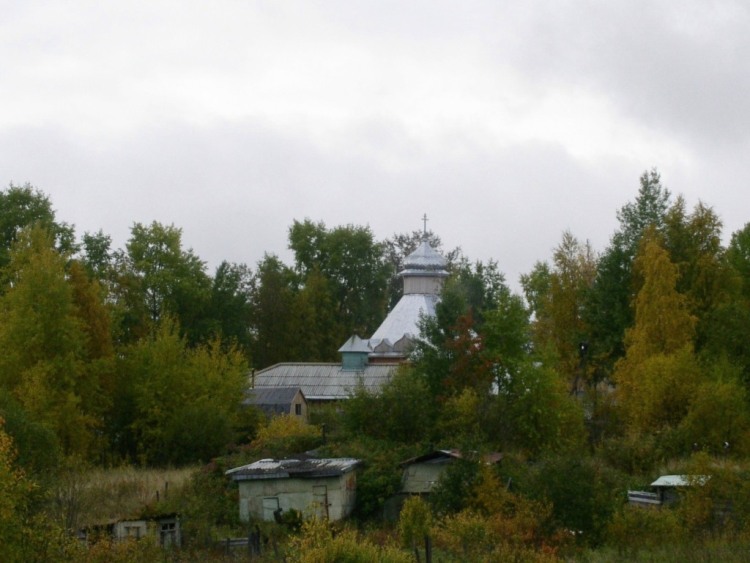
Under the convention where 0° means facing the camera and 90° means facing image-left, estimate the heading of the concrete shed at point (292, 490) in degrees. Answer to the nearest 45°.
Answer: approximately 0°

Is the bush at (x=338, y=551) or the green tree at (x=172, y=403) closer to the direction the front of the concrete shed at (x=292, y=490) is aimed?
the bush

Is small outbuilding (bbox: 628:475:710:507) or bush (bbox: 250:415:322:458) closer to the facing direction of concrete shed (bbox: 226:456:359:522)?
the small outbuilding

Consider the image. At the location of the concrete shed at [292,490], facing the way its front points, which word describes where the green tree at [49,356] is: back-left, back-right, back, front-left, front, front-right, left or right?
back-right

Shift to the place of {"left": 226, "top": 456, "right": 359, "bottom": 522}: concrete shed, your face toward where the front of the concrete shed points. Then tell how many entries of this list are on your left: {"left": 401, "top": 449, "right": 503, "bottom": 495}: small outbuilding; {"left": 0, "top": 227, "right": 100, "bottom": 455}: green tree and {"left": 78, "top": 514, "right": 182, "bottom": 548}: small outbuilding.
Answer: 1

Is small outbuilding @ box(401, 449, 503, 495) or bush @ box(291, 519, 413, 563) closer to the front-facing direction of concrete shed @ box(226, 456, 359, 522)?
the bush

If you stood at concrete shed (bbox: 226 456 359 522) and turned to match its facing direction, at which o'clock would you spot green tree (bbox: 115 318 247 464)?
The green tree is roughly at 5 o'clock from the concrete shed.

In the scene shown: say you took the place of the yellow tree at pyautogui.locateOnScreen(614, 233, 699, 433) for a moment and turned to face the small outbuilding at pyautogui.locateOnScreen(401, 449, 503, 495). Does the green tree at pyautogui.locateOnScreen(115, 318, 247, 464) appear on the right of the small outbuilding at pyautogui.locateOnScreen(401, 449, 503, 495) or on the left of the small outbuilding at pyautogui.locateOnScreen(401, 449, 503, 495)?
right

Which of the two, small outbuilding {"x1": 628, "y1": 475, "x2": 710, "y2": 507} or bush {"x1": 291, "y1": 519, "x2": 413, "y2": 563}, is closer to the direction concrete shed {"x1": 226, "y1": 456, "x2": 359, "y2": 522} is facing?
the bush

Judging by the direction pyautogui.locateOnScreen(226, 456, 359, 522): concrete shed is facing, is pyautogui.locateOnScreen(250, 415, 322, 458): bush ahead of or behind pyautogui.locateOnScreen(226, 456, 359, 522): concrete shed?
behind

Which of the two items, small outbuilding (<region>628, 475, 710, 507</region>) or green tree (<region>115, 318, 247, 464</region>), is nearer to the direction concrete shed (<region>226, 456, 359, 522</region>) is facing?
the small outbuilding

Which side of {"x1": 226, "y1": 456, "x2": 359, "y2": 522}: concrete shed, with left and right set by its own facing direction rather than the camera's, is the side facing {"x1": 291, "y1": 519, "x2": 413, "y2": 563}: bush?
front

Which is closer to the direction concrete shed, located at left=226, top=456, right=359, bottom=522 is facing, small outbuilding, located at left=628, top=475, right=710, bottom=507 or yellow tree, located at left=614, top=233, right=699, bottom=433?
the small outbuilding
